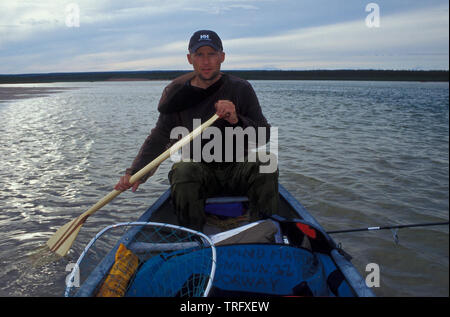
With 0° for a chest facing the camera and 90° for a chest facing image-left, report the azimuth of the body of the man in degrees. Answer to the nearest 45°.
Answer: approximately 0°

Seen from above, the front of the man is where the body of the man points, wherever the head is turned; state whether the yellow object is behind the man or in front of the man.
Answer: in front
